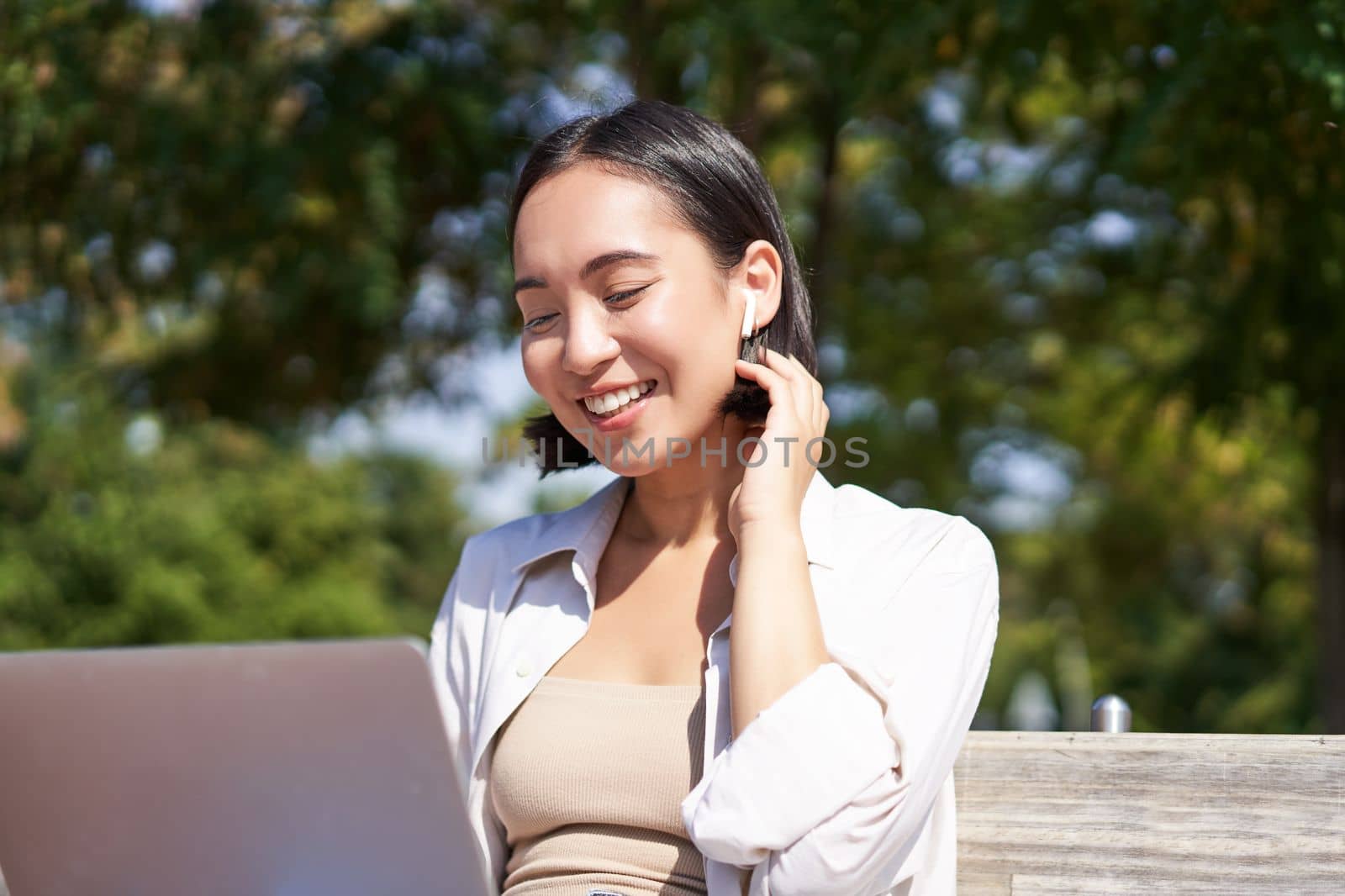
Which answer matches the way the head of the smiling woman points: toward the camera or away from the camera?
toward the camera

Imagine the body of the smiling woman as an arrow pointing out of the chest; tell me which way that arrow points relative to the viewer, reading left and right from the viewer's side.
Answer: facing the viewer and to the left of the viewer
